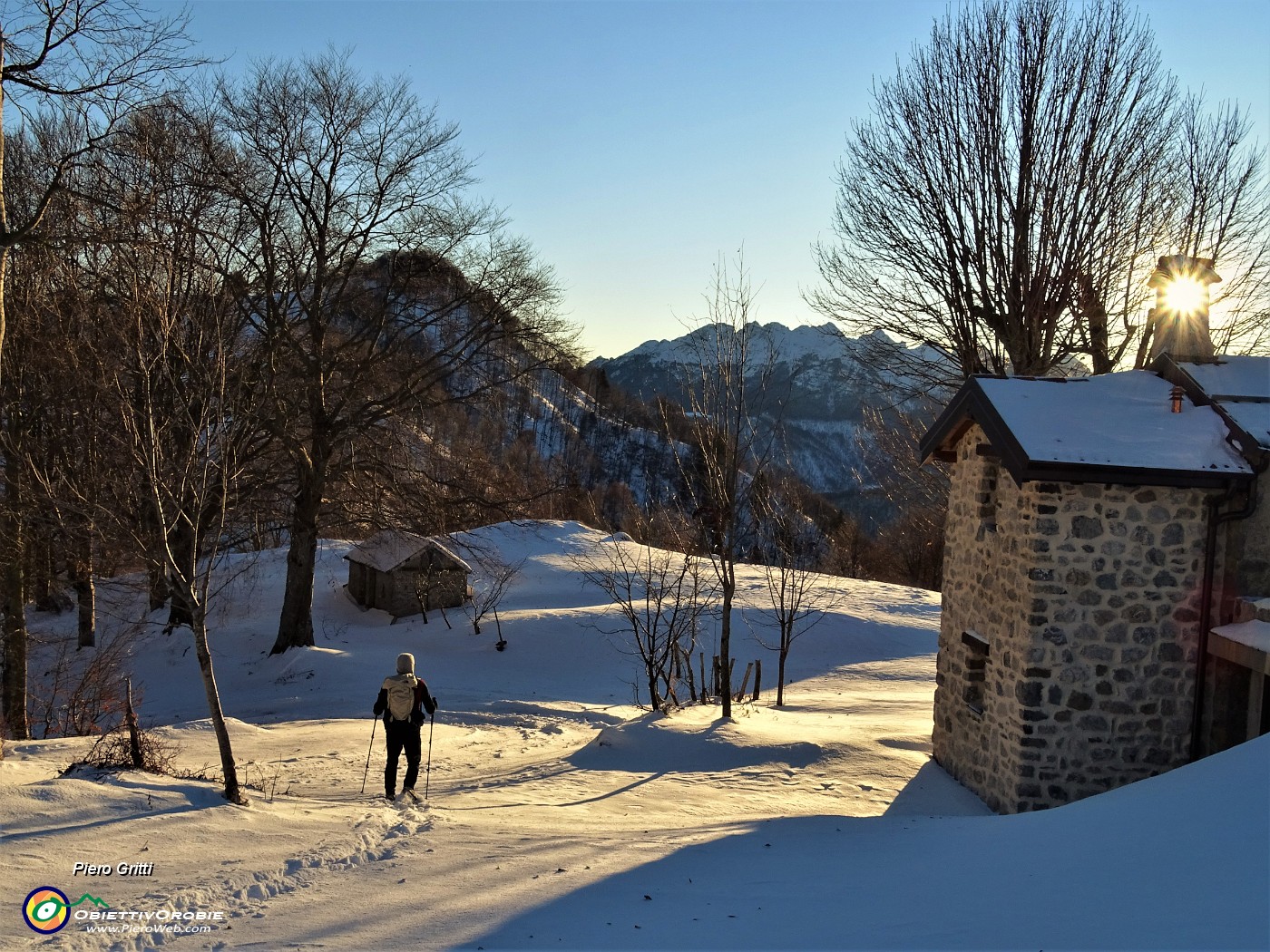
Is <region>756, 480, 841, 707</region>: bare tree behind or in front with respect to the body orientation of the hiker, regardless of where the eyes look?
in front

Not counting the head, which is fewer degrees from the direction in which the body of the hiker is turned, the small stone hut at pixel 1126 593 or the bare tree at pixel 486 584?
the bare tree

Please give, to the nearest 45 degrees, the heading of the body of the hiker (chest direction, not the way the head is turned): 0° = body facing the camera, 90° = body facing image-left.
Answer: approximately 180°

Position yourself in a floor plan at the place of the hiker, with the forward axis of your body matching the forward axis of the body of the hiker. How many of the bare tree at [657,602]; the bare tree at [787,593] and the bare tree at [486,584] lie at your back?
0

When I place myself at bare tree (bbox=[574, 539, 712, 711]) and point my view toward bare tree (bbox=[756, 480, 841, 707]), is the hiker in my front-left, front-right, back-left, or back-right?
back-right

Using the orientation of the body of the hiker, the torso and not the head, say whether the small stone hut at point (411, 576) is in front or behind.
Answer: in front

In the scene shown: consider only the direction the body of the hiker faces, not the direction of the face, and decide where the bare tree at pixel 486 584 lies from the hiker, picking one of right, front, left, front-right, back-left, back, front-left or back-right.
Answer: front

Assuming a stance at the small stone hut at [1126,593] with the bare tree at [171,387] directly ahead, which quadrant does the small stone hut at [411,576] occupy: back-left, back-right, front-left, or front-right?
front-right

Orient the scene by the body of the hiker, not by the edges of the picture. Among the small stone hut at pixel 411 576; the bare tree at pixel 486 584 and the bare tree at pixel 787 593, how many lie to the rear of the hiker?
0

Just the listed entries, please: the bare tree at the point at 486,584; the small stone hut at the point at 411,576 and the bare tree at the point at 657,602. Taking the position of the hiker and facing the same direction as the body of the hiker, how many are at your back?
0
